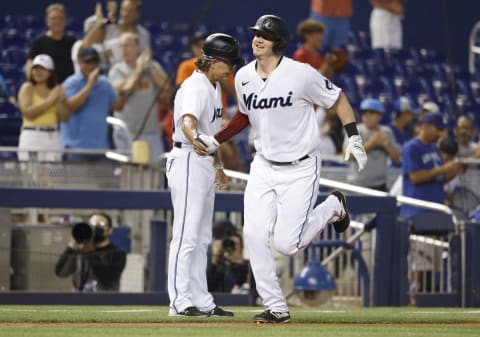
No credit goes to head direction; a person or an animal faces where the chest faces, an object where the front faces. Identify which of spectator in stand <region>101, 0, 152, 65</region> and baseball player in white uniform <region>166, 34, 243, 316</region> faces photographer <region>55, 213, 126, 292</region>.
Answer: the spectator in stand

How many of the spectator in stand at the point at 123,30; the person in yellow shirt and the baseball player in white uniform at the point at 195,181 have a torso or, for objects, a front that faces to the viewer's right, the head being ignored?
1

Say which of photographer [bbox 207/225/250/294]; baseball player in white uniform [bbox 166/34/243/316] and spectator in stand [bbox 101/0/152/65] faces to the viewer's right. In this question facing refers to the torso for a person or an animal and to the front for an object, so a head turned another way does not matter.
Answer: the baseball player in white uniform

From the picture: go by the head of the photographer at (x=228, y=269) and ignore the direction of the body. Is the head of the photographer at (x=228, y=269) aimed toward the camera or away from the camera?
toward the camera

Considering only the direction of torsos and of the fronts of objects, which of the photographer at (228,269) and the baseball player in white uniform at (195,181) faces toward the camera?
the photographer

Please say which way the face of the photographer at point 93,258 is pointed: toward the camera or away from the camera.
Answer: toward the camera

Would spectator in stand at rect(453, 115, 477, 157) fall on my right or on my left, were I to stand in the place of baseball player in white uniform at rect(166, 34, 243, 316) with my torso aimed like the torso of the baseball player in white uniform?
on my left

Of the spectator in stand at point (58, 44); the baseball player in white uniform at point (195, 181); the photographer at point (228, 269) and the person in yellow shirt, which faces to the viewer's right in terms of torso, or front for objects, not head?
the baseball player in white uniform

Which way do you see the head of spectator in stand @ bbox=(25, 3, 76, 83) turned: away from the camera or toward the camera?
toward the camera

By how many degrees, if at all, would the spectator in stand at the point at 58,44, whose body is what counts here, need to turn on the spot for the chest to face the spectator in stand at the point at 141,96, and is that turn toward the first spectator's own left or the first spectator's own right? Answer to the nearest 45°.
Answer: approximately 90° to the first spectator's own left

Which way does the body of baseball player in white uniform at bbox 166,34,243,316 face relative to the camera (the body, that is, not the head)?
to the viewer's right

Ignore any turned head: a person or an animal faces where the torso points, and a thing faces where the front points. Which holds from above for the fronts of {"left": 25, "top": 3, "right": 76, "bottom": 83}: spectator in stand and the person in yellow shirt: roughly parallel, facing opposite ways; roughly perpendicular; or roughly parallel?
roughly parallel

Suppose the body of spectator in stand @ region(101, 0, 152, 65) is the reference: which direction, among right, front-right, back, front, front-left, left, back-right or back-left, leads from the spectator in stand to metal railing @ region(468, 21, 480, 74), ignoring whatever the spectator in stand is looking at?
back-left

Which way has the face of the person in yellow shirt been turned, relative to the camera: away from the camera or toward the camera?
toward the camera

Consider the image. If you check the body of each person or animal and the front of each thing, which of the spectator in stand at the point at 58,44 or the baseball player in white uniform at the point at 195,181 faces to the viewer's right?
the baseball player in white uniform

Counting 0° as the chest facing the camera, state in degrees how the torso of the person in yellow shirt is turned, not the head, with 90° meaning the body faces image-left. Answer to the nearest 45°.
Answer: approximately 0°

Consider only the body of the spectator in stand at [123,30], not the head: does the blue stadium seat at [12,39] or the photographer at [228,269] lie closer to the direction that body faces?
the photographer

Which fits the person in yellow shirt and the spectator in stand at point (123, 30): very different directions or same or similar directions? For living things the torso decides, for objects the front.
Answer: same or similar directions

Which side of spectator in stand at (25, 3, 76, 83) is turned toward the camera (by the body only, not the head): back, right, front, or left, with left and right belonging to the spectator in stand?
front
